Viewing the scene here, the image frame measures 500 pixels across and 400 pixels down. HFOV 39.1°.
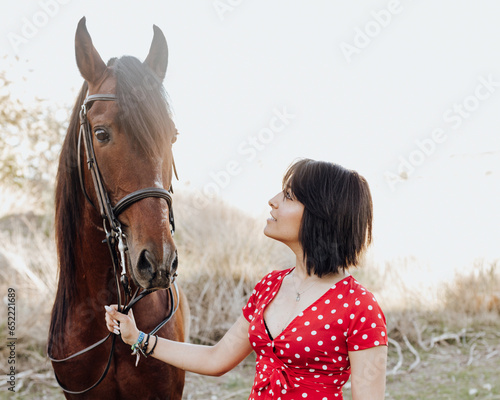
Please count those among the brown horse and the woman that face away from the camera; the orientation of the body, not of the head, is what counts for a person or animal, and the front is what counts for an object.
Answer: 0

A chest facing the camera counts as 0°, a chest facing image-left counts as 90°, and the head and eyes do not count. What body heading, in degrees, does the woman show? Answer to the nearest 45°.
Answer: approximately 45°

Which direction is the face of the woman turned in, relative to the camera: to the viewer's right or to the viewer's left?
to the viewer's left

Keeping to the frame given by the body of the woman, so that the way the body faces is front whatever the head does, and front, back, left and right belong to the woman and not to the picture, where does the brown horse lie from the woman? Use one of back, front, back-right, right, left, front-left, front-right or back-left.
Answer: right
